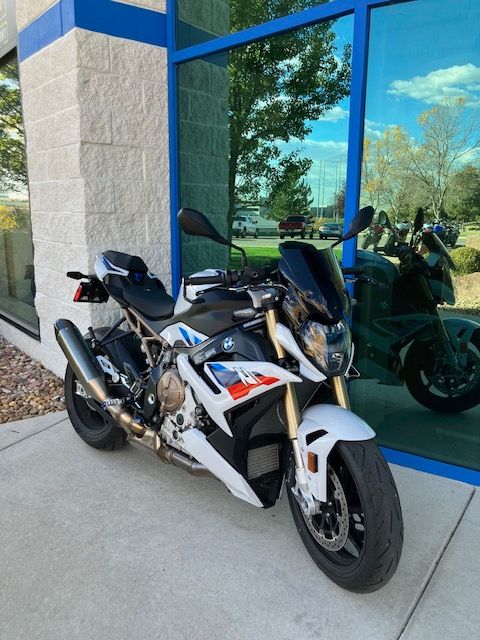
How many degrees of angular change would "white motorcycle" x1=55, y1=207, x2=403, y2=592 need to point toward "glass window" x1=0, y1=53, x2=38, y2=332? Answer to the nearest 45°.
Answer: approximately 180°

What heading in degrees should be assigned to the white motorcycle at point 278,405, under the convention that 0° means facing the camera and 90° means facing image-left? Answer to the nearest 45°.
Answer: approximately 315°

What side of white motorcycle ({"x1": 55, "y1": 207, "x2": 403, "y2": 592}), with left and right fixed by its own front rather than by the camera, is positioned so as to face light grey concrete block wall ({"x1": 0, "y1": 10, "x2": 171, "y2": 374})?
back
